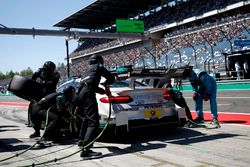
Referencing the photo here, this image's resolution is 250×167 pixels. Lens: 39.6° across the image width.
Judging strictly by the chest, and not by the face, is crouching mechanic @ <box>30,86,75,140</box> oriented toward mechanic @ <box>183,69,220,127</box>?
yes

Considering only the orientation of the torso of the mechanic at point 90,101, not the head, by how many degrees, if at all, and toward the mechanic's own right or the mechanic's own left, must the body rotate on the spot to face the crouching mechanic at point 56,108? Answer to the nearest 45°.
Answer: approximately 135° to the mechanic's own left

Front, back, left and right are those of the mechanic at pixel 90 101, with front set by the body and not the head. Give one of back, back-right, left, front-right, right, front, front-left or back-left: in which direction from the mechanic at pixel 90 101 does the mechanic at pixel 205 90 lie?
front-left

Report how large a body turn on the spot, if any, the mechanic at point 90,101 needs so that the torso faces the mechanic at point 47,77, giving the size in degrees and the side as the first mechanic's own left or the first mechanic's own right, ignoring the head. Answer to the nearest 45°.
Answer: approximately 135° to the first mechanic's own left

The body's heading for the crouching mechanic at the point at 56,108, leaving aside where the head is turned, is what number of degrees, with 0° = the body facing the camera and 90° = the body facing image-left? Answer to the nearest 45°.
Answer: approximately 270°

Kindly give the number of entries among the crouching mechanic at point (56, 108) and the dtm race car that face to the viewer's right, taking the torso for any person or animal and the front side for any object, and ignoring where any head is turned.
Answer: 1

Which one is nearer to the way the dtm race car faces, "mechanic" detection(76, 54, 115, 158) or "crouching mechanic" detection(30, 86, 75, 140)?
the crouching mechanic

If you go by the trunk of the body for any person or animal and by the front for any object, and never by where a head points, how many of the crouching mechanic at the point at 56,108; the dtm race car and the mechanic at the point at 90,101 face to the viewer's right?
2

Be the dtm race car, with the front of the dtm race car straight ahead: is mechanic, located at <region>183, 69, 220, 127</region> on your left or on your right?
on your right

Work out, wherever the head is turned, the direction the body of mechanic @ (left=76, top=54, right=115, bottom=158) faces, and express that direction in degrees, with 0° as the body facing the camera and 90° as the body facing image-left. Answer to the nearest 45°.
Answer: approximately 270°

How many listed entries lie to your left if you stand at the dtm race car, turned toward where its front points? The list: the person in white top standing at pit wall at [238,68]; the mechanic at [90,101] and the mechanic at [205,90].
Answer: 1

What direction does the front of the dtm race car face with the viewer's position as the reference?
facing away from the viewer and to the left of the viewer
